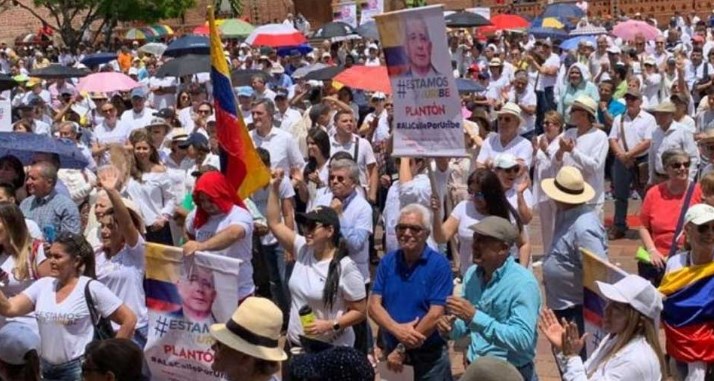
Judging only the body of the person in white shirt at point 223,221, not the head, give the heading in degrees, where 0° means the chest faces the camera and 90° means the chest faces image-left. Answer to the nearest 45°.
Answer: approximately 45°

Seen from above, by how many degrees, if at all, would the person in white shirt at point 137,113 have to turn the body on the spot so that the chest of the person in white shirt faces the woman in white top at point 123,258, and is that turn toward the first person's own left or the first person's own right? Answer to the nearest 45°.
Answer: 0° — they already face them

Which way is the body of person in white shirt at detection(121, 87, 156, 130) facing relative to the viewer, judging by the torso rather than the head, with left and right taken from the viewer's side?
facing the viewer

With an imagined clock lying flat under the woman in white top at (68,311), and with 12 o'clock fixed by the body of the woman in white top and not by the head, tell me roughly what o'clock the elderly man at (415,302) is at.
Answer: The elderly man is roughly at 8 o'clock from the woman in white top.

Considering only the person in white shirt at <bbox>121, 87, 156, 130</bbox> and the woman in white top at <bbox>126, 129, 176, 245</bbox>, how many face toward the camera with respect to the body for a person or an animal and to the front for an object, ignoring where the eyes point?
2

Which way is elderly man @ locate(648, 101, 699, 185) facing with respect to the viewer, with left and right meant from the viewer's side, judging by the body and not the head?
facing the viewer and to the left of the viewer

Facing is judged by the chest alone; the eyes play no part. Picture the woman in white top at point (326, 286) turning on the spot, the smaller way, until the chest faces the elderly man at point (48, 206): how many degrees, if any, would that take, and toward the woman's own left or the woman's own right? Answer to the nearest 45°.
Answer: approximately 90° to the woman's own right

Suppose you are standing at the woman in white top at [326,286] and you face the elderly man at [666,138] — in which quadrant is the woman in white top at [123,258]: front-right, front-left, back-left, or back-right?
back-left

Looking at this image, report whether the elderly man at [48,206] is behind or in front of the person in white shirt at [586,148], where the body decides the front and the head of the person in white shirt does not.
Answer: in front

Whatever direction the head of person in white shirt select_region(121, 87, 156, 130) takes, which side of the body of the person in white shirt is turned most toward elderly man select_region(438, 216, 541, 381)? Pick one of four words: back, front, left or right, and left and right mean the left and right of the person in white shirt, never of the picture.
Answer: front

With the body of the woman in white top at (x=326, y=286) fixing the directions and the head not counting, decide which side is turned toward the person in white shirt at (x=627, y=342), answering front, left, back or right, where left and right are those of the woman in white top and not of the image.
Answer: left

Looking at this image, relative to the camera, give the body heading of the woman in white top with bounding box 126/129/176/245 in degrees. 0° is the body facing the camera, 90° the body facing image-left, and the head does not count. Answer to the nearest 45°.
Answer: approximately 0°

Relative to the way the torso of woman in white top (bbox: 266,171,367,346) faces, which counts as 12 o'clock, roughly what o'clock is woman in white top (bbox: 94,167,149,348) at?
woman in white top (bbox: 94,167,149,348) is roughly at 2 o'clock from woman in white top (bbox: 266,171,367,346).

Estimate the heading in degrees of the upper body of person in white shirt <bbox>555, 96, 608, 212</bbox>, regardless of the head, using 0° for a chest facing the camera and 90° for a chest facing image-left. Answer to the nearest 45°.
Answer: approximately 45°
